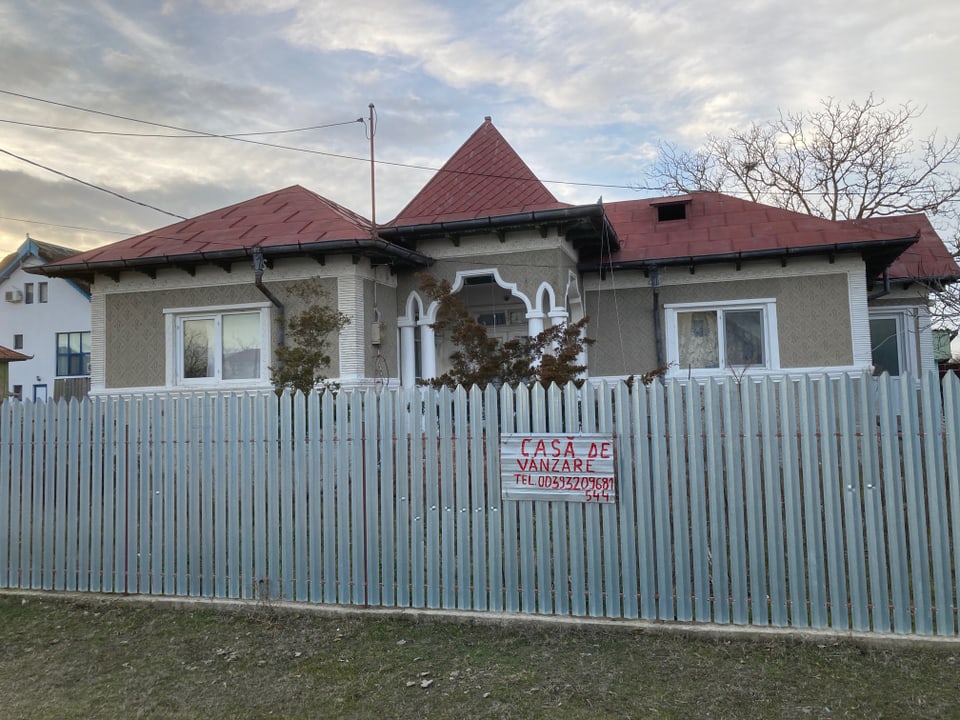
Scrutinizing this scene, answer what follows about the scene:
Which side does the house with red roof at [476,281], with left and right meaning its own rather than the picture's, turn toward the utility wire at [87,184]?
right

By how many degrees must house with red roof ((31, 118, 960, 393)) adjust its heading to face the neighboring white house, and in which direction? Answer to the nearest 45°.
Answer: approximately 135° to its right

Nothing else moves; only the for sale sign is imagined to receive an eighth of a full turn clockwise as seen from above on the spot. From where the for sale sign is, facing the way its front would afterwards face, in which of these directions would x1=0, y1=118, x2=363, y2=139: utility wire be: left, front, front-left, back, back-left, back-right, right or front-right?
right

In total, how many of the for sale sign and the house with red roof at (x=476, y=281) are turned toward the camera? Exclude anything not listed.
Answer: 2

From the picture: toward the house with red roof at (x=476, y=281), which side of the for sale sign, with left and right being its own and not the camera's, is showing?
back

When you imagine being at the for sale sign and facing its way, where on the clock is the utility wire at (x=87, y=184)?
The utility wire is roughly at 4 o'clock from the for sale sign.

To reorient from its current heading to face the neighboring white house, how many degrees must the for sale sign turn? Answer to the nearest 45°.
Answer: approximately 135° to its right

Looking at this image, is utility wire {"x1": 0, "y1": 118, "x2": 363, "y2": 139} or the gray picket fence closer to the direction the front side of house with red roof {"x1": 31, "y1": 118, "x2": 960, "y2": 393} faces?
the gray picket fence

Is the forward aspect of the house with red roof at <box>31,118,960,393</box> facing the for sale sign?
yes

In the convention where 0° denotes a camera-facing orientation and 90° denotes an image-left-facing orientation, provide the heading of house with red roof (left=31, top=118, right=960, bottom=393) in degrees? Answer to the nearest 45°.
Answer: approximately 0°
